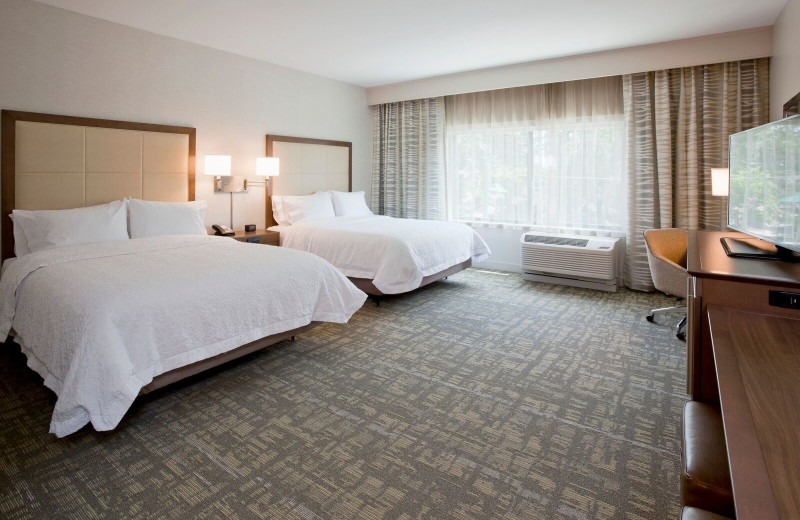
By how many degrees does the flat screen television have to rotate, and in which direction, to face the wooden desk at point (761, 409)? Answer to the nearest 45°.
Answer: approximately 45° to its left

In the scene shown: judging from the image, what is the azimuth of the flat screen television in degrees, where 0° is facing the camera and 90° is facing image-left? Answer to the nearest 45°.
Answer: approximately 45°

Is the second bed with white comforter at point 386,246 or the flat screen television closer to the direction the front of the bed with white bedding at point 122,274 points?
the flat screen television

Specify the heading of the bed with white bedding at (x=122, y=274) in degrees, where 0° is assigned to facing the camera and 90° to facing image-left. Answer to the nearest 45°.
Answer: approximately 315°
